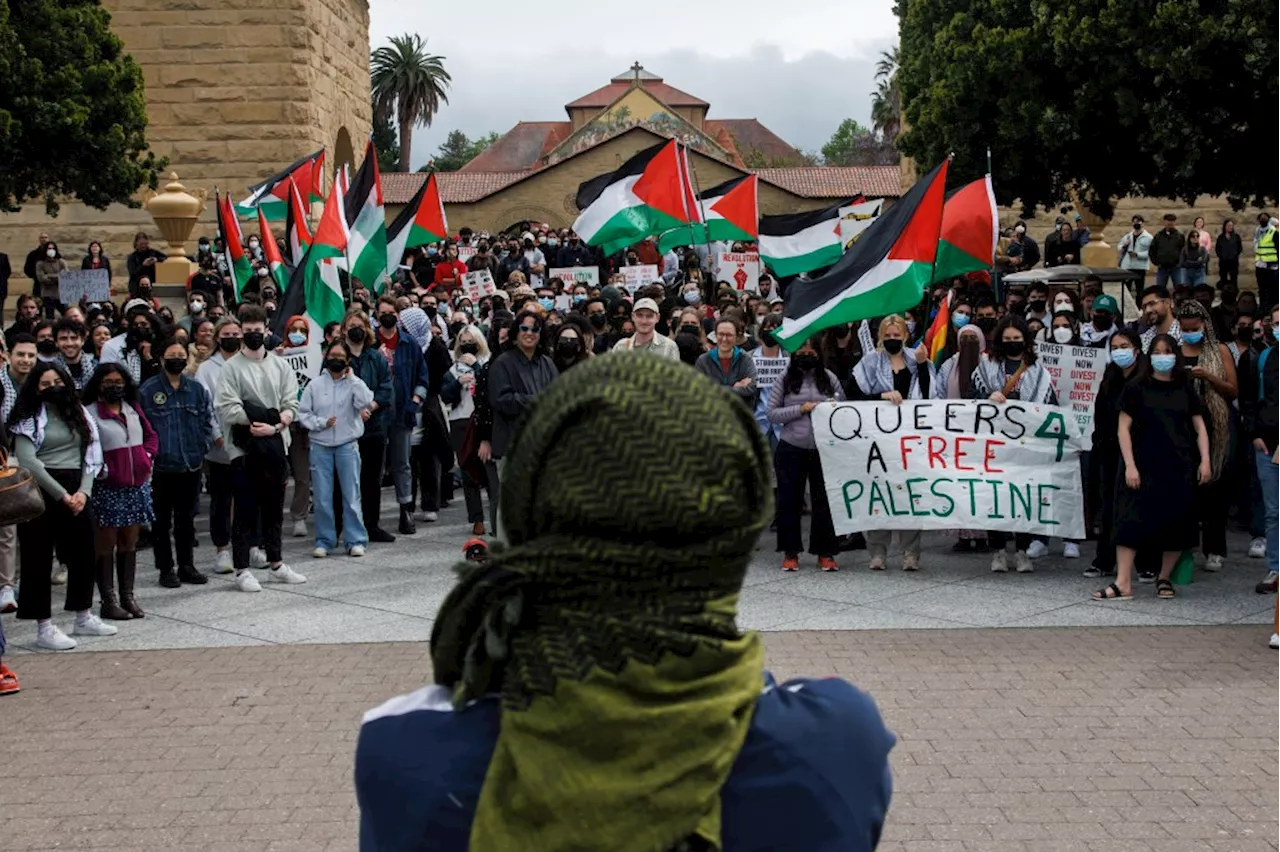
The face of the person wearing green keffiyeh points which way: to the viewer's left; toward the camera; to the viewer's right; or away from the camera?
away from the camera

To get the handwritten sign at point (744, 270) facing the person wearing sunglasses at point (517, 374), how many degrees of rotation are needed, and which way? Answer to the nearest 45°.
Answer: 0° — it already faces them

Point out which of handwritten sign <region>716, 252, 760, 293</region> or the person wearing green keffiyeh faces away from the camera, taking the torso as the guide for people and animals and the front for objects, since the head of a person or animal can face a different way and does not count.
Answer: the person wearing green keffiyeh

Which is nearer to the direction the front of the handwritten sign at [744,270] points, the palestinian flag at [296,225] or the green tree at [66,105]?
the palestinian flag

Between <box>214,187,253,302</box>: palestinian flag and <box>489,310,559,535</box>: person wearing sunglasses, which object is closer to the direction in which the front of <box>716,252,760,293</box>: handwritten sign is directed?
the person wearing sunglasses

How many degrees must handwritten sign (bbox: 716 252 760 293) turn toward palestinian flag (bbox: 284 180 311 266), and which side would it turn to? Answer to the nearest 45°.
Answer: approximately 45° to its right

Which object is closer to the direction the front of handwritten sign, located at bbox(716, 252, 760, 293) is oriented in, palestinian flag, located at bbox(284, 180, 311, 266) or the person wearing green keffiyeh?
the person wearing green keffiyeh

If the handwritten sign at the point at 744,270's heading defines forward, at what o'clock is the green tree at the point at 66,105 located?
The green tree is roughly at 3 o'clock from the handwritten sign.

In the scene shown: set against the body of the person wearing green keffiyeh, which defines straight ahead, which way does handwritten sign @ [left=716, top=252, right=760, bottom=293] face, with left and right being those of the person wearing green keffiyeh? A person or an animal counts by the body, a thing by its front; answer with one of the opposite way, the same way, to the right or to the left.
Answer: the opposite way

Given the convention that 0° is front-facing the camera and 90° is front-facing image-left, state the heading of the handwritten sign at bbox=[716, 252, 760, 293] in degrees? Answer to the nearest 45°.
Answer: approximately 0°

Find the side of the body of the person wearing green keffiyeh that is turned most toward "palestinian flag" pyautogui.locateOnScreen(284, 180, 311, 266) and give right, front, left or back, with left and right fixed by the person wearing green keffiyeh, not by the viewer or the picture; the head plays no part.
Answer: front

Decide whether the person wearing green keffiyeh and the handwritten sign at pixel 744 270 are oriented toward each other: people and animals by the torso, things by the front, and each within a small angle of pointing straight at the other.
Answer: yes

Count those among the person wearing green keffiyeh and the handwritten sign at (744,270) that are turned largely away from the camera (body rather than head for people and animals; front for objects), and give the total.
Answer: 1

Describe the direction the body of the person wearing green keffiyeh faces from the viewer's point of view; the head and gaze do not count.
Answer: away from the camera
